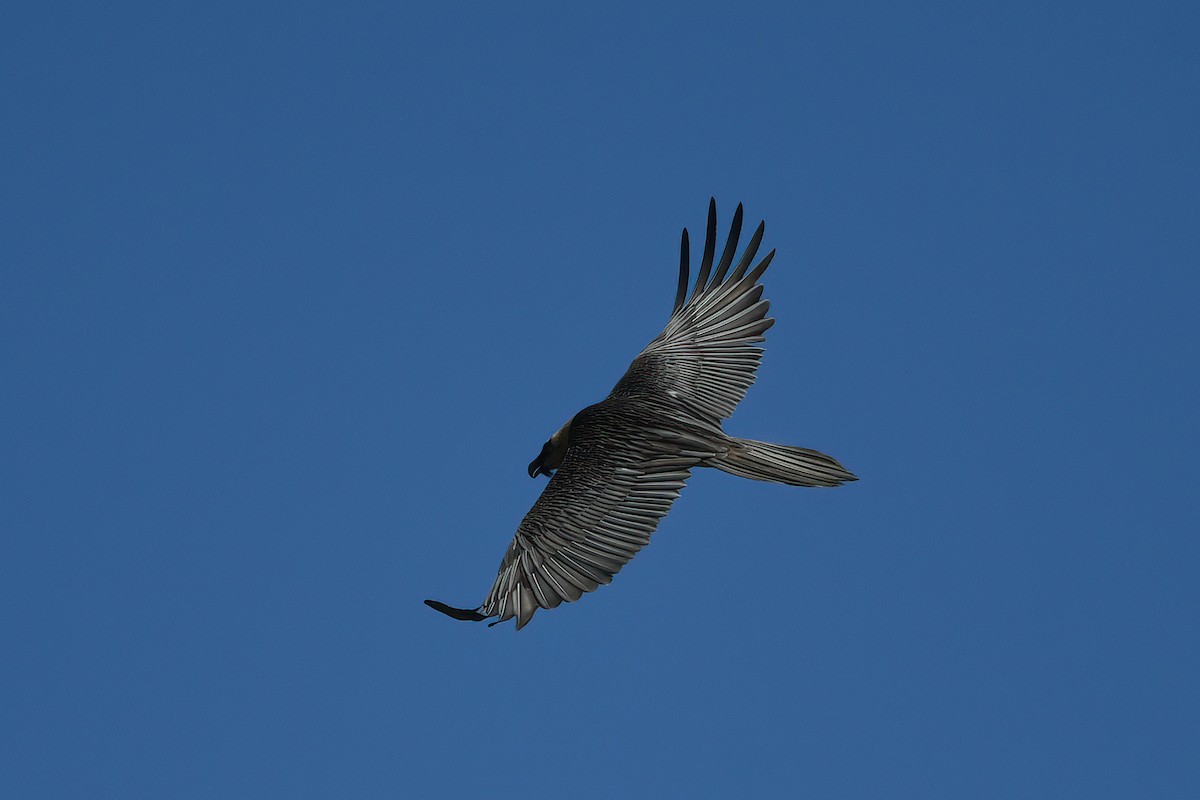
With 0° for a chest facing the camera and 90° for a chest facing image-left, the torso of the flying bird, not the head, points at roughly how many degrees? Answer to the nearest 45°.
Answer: approximately 90°
